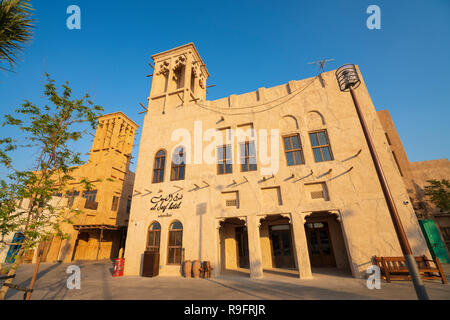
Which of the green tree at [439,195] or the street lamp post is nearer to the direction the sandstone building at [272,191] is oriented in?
the street lamp post

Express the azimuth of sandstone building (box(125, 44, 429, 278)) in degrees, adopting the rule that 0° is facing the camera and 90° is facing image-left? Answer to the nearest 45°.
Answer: approximately 0°

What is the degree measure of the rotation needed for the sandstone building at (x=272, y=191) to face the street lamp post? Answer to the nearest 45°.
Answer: approximately 45° to its left

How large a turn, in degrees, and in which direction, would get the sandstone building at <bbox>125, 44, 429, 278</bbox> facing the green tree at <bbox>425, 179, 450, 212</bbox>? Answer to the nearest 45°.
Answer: approximately 135° to its left

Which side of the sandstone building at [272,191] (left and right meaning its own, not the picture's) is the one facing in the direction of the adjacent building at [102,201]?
right

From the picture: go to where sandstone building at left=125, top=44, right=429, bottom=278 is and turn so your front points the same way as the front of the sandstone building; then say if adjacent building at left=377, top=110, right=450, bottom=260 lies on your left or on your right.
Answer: on your left
